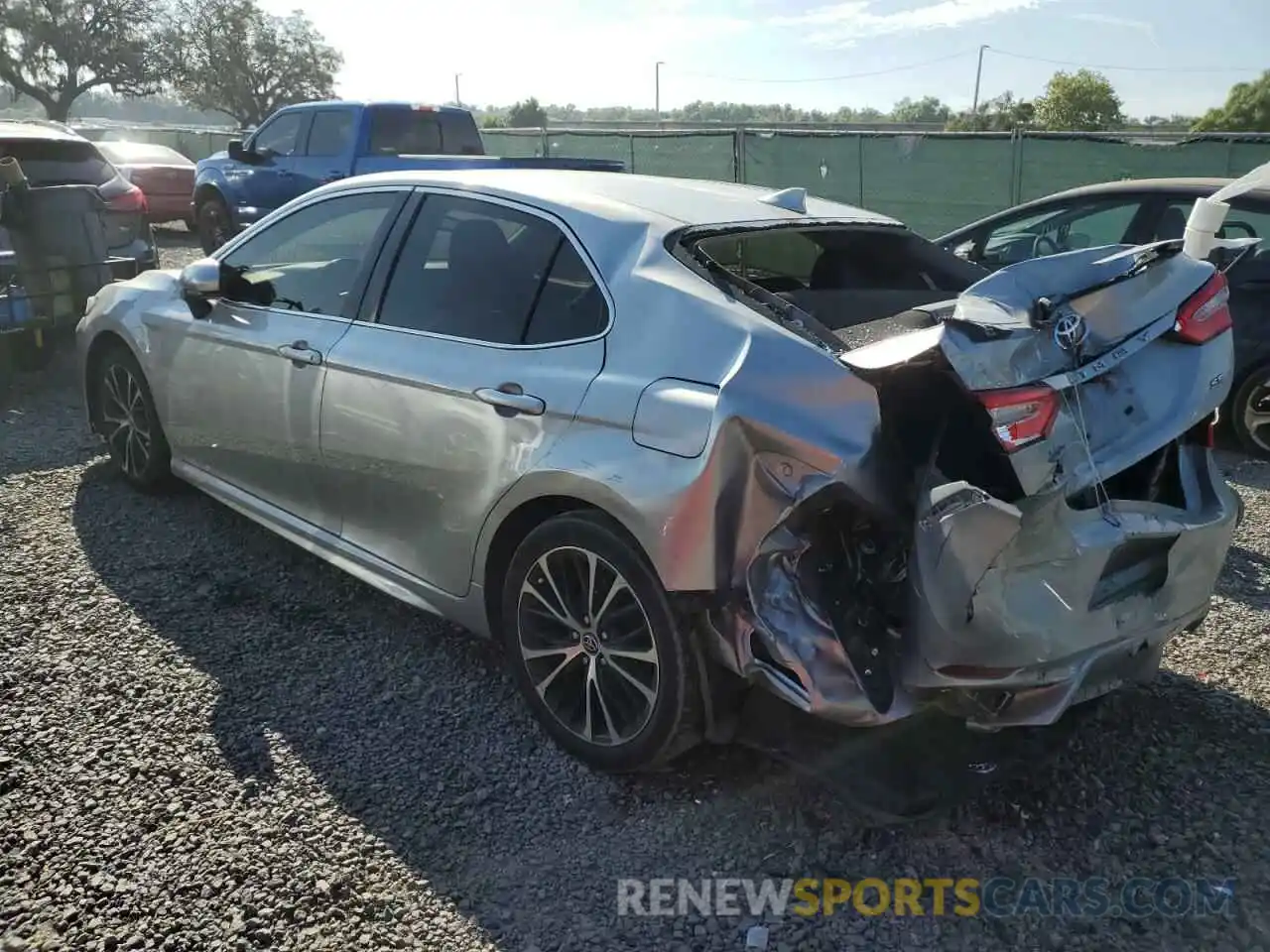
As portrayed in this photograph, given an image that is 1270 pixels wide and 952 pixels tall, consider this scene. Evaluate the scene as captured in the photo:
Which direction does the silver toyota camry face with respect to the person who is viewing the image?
facing away from the viewer and to the left of the viewer

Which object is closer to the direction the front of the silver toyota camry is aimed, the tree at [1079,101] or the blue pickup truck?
the blue pickup truck

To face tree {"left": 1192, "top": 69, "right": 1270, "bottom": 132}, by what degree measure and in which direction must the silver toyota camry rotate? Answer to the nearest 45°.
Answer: approximately 90° to its right

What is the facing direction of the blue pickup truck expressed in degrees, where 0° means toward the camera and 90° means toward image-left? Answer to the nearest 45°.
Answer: approximately 135°

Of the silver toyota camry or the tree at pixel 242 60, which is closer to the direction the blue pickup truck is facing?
the tree

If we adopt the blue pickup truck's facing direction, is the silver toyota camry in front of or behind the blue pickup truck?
behind

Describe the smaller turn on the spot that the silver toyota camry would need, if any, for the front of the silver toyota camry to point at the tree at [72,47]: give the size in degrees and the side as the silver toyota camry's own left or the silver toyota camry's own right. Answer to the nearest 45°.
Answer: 0° — it already faces it
